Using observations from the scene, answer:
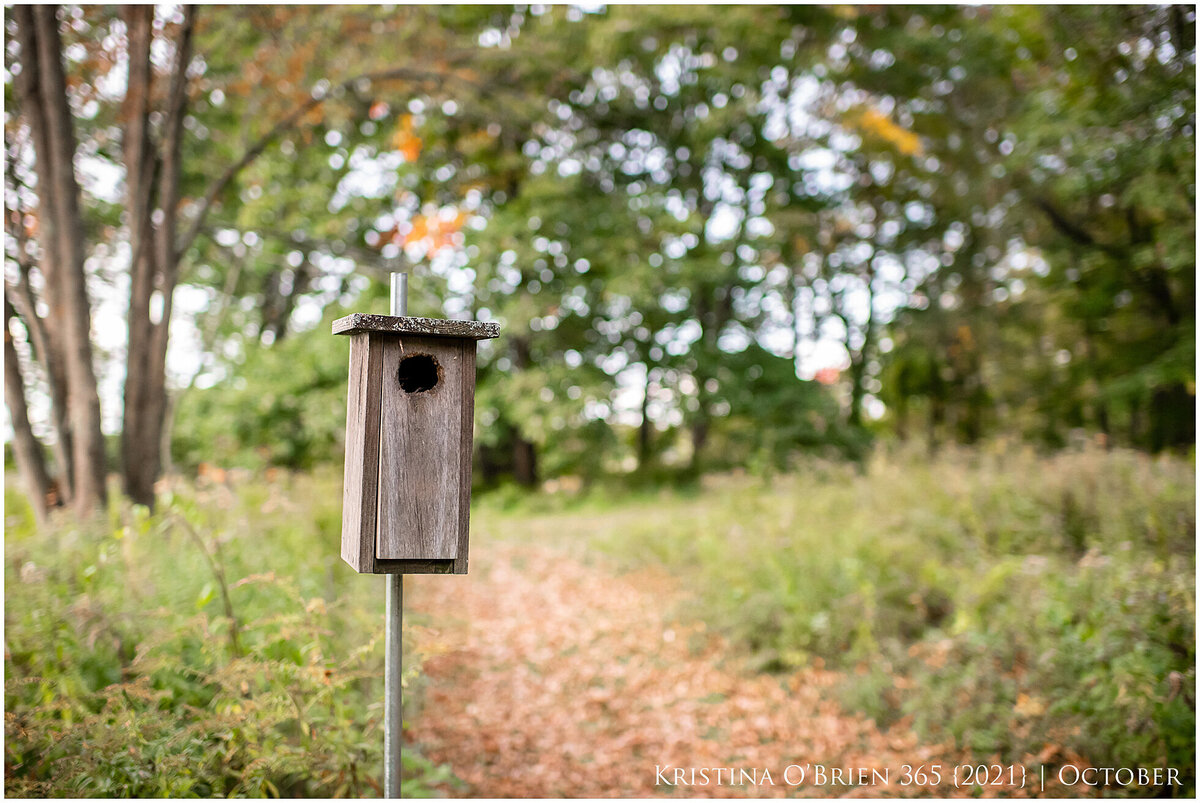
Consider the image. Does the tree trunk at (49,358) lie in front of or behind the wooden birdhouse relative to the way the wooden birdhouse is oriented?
behind

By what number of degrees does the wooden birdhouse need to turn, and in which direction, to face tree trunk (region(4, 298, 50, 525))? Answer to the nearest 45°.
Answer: approximately 135° to its right

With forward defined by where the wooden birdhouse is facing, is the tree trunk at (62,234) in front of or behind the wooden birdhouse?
behind

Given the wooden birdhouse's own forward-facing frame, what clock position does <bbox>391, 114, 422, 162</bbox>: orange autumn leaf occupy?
The orange autumn leaf is roughly at 6 o'clock from the wooden birdhouse.

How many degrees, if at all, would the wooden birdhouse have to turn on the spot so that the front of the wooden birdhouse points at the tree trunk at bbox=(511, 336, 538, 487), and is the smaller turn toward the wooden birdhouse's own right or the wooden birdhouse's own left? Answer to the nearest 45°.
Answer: approximately 180°

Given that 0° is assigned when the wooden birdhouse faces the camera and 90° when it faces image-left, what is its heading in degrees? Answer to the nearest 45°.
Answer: approximately 0°

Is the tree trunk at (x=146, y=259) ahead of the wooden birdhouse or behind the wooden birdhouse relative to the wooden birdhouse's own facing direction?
behind

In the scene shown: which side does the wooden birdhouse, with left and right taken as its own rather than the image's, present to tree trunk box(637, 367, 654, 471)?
back

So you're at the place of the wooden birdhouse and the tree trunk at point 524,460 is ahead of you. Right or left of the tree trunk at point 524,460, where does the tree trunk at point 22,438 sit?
left
